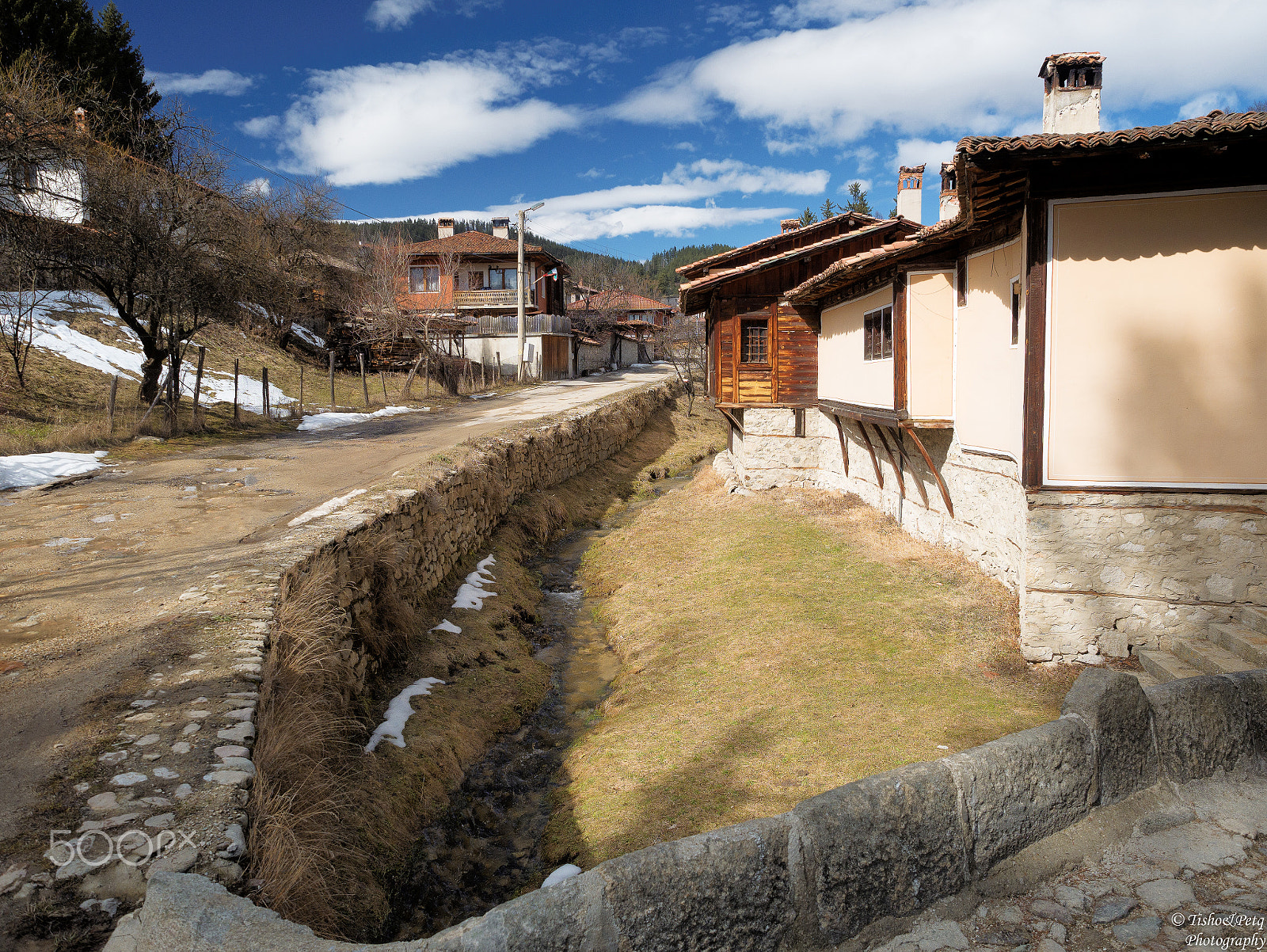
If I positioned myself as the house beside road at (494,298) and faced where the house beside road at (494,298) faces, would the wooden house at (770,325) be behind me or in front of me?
in front

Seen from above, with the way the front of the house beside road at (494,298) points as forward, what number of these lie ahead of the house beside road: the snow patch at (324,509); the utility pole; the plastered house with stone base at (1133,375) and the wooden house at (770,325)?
4

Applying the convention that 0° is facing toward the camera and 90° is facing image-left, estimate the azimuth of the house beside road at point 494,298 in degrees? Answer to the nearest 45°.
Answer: approximately 0°

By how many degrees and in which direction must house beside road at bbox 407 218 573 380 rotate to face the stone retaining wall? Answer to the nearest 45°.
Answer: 0° — it already faces it

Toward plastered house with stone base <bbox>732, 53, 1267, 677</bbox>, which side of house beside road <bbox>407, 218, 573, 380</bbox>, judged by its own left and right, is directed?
front

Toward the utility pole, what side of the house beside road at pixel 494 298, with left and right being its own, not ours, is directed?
front
